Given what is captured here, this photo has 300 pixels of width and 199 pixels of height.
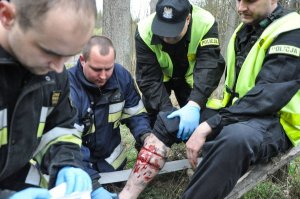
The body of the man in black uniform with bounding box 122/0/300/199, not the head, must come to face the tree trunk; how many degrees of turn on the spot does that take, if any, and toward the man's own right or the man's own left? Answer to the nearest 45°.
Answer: approximately 90° to the man's own right

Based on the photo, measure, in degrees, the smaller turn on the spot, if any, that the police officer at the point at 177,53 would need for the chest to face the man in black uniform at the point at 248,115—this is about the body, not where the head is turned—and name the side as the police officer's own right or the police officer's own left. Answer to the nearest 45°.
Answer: approximately 45° to the police officer's own left

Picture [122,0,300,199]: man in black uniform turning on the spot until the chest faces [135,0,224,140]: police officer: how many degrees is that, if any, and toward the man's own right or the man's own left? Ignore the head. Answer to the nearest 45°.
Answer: approximately 90° to the man's own right

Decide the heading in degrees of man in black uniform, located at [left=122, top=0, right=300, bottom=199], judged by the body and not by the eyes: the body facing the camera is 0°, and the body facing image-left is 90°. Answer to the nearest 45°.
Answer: approximately 45°

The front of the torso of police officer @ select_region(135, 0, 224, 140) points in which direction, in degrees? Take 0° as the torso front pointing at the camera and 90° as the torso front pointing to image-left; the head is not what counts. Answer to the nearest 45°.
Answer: approximately 0°

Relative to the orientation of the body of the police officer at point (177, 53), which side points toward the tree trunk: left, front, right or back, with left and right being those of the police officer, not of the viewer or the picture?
back
